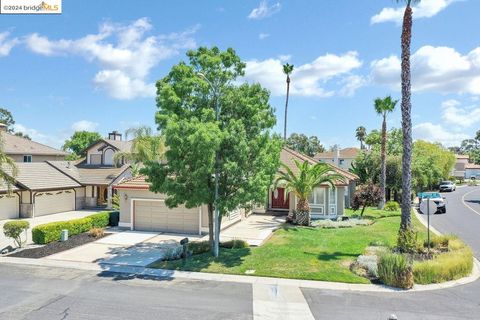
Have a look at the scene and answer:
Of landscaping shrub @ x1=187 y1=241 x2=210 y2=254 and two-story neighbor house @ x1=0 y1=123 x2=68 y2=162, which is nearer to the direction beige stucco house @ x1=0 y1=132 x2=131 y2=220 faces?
the landscaping shrub

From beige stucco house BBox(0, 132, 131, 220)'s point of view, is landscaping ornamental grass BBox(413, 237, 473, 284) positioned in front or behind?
in front

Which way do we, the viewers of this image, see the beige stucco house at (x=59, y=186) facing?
facing the viewer and to the right of the viewer

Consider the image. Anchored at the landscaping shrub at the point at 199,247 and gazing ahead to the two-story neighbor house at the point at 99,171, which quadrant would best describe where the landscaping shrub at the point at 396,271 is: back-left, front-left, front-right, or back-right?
back-right

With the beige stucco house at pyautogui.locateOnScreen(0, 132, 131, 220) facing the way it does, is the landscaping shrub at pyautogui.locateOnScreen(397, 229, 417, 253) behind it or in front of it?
in front

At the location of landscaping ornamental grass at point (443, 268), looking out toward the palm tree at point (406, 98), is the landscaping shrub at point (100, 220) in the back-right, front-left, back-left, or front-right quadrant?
front-left

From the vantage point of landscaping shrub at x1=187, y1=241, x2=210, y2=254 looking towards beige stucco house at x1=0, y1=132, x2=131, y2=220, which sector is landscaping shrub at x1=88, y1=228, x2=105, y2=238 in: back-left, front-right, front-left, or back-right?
front-left

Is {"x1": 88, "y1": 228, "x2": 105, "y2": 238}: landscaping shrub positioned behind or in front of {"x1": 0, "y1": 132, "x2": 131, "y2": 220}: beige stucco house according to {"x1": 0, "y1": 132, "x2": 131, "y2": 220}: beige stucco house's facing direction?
in front

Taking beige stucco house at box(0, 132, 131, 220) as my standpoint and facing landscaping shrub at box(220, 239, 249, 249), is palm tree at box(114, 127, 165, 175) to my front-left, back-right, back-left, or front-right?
front-left
